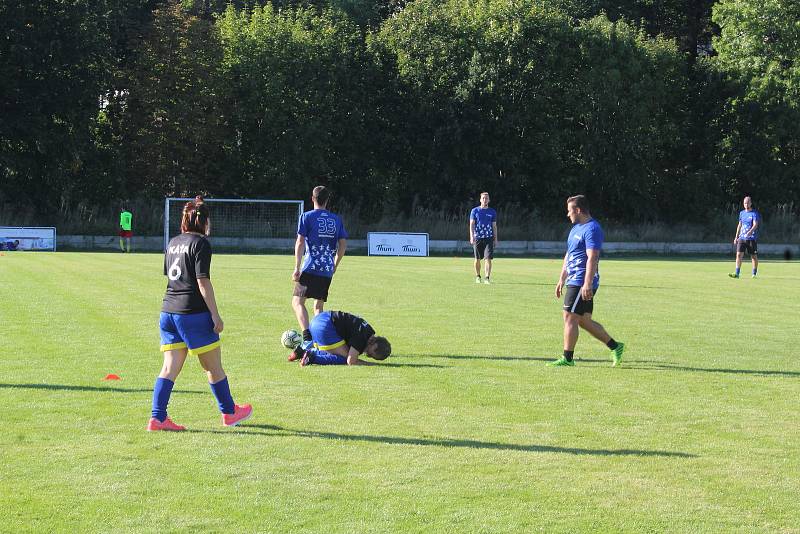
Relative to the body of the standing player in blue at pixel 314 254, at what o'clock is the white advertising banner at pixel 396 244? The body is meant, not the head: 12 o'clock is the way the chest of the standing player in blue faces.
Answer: The white advertising banner is roughly at 12 o'clock from the standing player in blue.

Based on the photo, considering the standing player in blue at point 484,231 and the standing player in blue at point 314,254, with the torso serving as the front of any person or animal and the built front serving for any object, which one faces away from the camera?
the standing player in blue at point 314,254

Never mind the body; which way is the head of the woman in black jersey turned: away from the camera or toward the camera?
away from the camera

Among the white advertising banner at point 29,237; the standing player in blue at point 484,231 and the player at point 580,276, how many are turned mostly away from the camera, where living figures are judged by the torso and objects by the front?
0

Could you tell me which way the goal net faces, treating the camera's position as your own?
facing the viewer

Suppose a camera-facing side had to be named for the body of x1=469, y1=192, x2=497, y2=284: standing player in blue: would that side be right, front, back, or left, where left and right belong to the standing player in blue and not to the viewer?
front

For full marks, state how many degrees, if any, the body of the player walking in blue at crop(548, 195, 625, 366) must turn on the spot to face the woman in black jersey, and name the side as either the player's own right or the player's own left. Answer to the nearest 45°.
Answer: approximately 45° to the player's own left

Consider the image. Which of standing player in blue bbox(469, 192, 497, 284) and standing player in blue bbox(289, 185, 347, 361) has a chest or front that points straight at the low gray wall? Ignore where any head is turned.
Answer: standing player in blue bbox(289, 185, 347, 361)

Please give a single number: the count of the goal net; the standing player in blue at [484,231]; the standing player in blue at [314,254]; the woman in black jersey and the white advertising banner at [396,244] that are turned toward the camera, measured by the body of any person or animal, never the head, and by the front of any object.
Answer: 3

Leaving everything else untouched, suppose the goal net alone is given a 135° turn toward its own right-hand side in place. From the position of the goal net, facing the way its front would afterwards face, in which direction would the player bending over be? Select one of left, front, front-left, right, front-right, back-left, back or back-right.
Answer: back-left

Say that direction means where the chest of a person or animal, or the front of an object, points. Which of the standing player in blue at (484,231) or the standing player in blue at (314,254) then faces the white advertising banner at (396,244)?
the standing player in blue at (314,254)

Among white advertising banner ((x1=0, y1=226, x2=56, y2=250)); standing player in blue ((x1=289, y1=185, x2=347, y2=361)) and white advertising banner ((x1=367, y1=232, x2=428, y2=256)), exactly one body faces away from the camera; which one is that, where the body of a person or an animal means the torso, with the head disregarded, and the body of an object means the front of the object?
the standing player in blue

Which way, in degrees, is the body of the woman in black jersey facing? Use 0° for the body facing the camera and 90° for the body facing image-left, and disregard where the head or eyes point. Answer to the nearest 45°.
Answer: approximately 225°

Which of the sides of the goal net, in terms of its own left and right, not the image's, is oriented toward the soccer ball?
front

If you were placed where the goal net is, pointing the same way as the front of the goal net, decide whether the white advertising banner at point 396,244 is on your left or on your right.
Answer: on your left

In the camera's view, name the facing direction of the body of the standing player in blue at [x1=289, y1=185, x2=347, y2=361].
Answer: away from the camera

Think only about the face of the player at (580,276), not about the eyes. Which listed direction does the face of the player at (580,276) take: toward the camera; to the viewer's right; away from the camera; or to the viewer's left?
to the viewer's left

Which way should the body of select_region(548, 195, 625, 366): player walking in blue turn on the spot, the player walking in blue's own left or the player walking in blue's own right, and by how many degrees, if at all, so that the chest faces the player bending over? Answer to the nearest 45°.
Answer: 0° — they already face them
